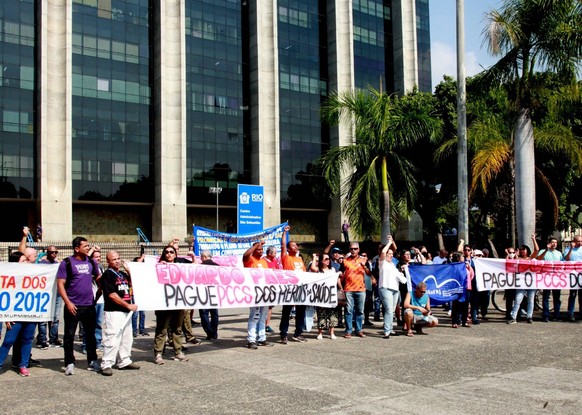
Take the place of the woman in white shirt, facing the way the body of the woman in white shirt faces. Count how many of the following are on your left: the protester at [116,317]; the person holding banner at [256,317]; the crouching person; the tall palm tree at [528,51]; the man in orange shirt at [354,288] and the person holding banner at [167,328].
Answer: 2

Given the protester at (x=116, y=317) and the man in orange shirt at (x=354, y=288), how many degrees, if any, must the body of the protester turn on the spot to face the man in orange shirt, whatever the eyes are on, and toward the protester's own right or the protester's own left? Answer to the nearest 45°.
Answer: approximately 90° to the protester's own left

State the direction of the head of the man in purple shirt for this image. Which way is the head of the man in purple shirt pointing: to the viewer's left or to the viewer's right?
to the viewer's right

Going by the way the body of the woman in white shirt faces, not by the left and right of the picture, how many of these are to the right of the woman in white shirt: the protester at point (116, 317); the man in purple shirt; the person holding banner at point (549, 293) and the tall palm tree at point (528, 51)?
2

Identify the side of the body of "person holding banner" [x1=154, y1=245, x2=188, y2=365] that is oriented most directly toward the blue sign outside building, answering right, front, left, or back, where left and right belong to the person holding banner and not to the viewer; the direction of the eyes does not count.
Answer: back

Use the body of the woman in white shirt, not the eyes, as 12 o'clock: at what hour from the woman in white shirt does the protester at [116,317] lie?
The protester is roughly at 3 o'clock from the woman in white shirt.

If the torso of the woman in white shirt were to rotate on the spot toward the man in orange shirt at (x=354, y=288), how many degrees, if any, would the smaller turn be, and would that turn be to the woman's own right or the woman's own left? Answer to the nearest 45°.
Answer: approximately 135° to the woman's own right

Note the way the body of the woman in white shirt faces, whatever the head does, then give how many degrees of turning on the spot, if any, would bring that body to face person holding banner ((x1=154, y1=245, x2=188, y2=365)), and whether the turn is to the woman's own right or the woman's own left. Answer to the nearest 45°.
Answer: approximately 90° to the woman's own right

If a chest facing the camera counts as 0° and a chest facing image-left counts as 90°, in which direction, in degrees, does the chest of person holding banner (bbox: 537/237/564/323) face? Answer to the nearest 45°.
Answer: approximately 0°

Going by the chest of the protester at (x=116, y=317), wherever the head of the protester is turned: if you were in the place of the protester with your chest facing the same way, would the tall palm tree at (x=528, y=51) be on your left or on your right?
on your left

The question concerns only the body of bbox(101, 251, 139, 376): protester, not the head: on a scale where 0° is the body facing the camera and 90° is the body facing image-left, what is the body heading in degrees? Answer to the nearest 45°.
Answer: approximately 315°
